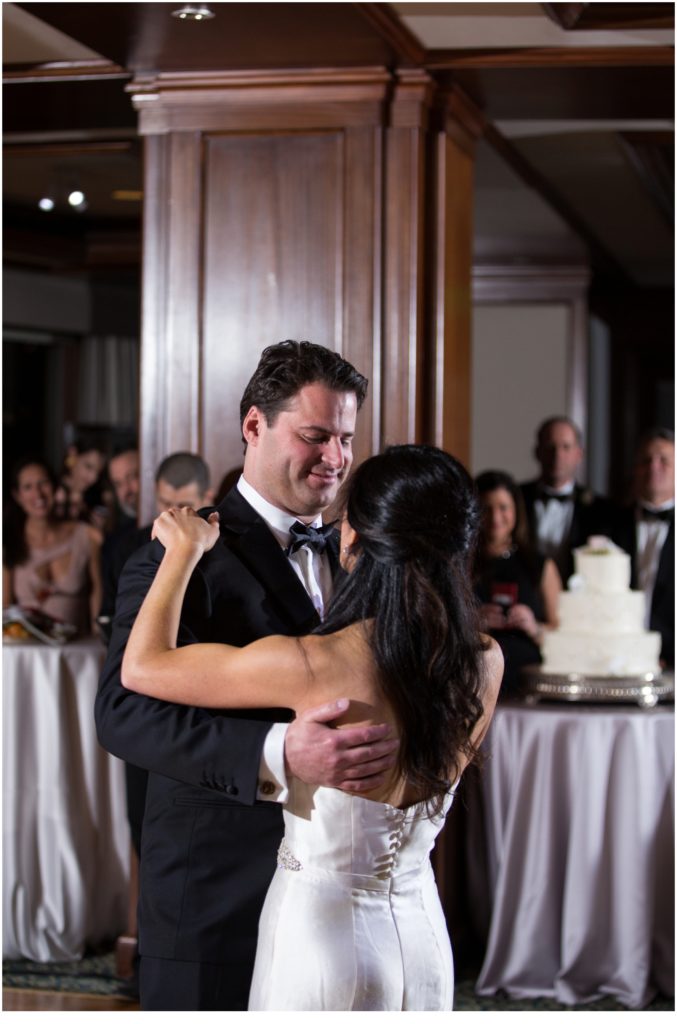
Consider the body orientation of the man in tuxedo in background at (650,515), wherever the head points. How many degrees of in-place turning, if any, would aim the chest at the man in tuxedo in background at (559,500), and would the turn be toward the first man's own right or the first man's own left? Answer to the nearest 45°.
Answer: approximately 135° to the first man's own right

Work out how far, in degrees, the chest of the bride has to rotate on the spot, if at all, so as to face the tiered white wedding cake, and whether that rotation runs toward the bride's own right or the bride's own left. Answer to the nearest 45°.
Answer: approximately 45° to the bride's own right

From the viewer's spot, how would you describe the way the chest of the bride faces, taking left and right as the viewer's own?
facing away from the viewer and to the left of the viewer

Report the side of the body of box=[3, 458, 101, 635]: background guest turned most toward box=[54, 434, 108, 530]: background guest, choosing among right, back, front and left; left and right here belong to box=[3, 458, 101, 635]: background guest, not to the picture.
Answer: back

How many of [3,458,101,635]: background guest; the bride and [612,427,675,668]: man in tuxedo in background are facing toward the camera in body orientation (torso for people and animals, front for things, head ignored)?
2

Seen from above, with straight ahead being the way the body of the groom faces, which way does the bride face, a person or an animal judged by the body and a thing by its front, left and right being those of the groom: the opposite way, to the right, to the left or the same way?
the opposite way

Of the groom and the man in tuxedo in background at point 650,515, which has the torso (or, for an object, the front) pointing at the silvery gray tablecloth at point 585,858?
the man in tuxedo in background

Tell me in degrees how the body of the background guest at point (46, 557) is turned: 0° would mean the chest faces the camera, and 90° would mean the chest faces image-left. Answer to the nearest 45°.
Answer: approximately 0°

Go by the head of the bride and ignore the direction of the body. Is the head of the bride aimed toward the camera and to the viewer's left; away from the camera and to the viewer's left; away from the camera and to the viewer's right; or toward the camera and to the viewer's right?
away from the camera and to the viewer's left
